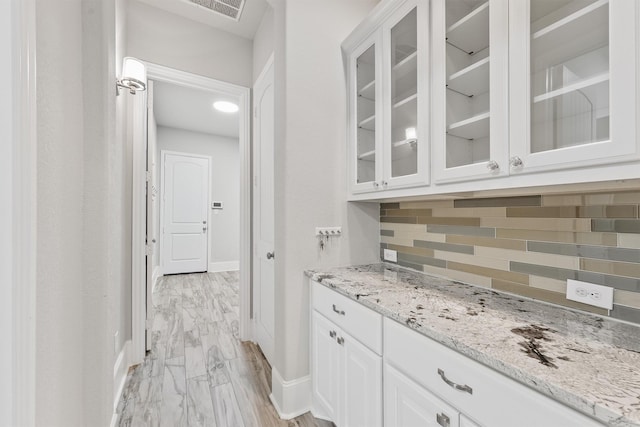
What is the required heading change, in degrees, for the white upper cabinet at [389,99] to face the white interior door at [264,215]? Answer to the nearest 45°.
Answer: approximately 90° to its right

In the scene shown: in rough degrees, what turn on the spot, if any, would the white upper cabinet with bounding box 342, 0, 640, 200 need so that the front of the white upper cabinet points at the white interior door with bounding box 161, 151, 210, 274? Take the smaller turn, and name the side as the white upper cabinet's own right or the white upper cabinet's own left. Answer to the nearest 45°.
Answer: approximately 45° to the white upper cabinet's own right

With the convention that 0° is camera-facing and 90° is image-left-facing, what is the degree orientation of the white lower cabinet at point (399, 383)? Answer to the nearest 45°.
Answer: approximately 45°

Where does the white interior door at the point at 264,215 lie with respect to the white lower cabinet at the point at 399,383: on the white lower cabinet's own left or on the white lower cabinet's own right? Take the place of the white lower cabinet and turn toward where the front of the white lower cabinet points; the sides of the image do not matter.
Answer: on the white lower cabinet's own right

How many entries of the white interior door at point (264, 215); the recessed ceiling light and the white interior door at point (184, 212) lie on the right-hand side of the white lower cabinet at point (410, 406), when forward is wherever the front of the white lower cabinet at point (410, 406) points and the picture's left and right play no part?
3

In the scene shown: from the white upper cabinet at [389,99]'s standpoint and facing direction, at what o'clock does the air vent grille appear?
The air vent grille is roughly at 2 o'clock from the white upper cabinet.

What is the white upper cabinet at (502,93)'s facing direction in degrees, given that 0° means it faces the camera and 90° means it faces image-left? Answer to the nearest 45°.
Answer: approximately 45°

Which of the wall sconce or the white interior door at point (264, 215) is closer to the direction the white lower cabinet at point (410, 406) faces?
the wall sconce

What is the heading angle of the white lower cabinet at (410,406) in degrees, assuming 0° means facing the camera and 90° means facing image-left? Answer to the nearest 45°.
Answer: approximately 45°

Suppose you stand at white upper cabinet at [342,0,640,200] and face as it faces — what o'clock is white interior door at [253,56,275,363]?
The white interior door is roughly at 2 o'clock from the white upper cabinet.
